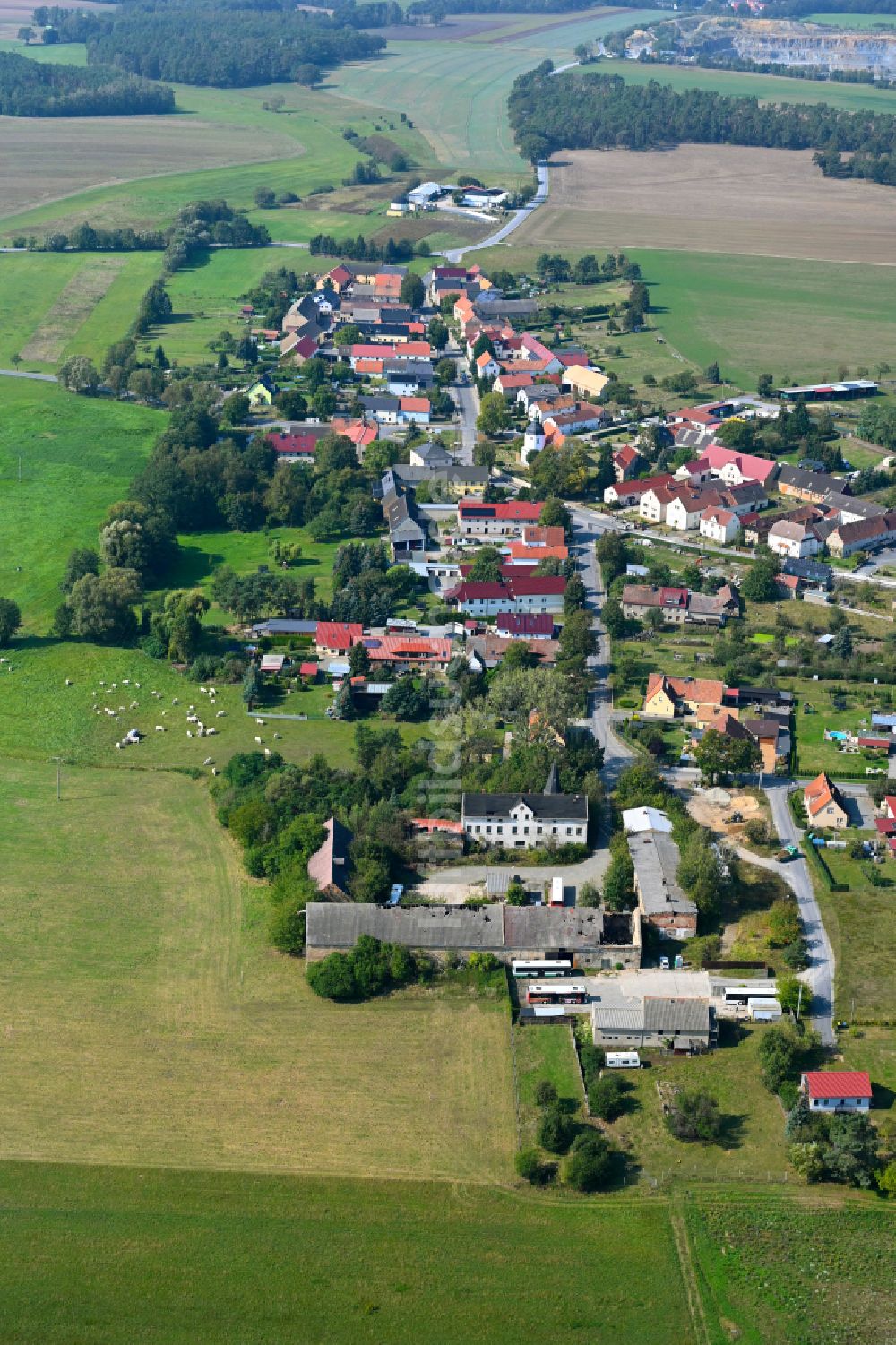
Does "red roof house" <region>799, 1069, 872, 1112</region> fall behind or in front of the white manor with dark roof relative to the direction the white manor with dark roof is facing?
in front

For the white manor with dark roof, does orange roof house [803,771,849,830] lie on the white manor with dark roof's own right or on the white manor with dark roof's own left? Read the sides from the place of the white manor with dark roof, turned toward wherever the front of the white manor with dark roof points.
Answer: on the white manor with dark roof's own left

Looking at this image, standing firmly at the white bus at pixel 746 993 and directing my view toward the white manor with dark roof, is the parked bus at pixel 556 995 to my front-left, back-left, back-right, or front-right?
front-left

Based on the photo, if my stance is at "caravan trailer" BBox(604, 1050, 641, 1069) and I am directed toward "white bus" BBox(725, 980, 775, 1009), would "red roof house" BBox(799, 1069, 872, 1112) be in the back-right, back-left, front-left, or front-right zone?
front-right

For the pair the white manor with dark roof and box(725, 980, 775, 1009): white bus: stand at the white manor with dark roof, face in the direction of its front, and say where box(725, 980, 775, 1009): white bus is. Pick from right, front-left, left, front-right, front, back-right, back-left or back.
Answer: front-left

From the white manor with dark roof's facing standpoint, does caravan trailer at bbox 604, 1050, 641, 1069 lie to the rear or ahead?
ahead

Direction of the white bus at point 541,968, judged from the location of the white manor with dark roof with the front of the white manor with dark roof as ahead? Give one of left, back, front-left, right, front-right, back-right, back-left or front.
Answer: front

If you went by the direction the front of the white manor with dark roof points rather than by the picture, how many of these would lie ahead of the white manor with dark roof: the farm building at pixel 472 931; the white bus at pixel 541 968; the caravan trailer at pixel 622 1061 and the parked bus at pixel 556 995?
4

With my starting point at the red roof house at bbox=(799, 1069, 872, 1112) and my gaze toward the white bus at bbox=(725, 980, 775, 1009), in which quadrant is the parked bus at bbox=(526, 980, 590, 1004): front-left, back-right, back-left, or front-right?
front-left

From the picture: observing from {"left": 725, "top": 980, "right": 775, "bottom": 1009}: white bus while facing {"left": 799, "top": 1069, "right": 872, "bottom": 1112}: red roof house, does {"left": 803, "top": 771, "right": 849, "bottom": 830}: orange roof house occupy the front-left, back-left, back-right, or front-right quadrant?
back-left

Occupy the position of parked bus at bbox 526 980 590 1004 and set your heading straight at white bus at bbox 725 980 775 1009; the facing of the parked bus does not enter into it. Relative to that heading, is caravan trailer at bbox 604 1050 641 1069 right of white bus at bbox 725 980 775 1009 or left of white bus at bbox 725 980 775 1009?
right

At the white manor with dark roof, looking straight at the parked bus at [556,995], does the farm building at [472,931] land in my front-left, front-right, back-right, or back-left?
front-right

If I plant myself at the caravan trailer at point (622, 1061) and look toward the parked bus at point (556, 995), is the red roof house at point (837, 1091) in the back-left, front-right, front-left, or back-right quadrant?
back-right

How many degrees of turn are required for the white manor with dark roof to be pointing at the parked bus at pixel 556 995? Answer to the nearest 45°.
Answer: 0° — it already faces it

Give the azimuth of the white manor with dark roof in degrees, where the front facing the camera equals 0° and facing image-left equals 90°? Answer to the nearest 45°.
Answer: approximately 0°

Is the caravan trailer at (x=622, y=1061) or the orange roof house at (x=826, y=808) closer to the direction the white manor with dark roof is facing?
the caravan trailer

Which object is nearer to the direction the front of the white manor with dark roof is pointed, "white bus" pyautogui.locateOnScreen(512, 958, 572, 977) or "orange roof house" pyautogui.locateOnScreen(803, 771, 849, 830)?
the white bus
